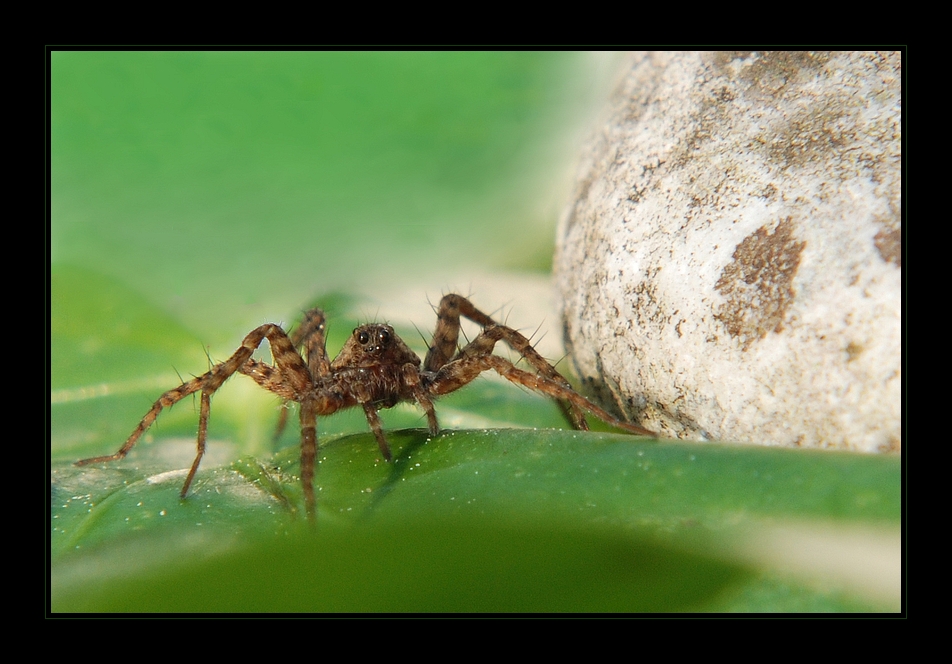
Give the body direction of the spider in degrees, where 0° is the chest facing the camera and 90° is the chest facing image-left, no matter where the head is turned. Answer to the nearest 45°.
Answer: approximately 0°
